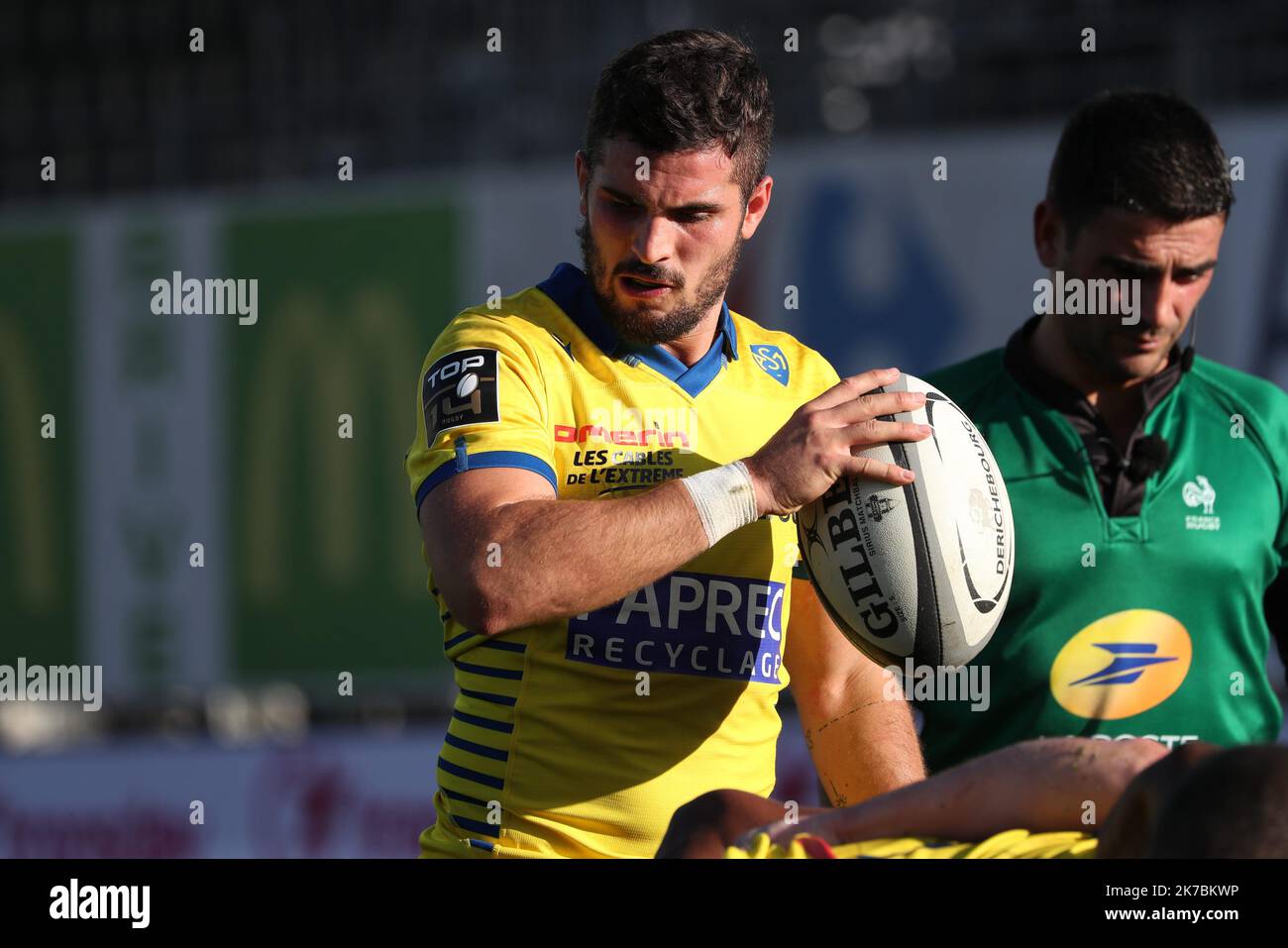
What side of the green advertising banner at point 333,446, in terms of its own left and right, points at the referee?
front

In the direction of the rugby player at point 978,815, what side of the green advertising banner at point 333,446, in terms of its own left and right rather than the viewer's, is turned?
front

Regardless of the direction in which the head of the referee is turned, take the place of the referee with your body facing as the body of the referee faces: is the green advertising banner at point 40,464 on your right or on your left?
on your right

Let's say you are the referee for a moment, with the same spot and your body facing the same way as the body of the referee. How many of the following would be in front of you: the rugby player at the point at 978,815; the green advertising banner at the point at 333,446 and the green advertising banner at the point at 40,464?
1

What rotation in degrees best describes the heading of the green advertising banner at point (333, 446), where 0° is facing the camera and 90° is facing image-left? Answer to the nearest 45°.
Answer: approximately 0°

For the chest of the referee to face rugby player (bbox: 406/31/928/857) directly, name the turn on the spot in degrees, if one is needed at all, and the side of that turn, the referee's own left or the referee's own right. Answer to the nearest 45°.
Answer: approximately 45° to the referee's own right

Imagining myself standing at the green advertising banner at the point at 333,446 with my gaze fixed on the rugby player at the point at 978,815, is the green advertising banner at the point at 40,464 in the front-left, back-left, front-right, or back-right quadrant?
back-right

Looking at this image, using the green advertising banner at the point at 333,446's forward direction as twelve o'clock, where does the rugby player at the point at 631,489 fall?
The rugby player is roughly at 12 o'clock from the green advertising banner.

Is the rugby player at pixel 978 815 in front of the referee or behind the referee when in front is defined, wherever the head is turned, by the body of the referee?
in front

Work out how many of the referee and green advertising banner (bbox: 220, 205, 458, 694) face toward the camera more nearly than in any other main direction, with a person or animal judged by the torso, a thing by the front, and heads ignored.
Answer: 2

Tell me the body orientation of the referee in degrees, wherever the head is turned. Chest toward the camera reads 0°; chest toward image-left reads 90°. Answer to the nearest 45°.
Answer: approximately 0°

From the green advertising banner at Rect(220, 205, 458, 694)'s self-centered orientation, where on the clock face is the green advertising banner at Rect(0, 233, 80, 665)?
the green advertising banner at Rect(0, 233, 80, 665) is roughly at 4 o'clock from the green advertising banner at Rect(220, 205, 458, 694).
